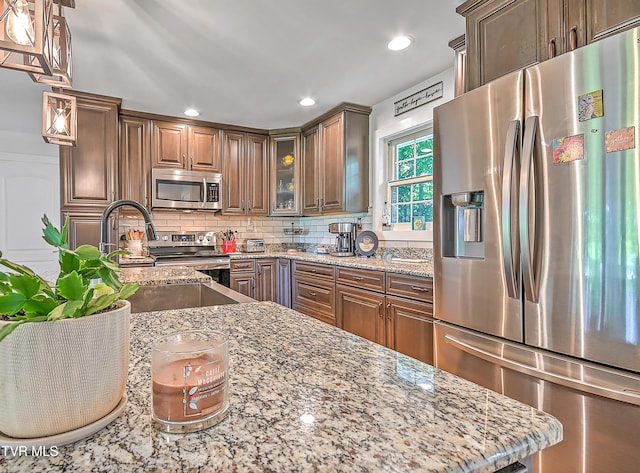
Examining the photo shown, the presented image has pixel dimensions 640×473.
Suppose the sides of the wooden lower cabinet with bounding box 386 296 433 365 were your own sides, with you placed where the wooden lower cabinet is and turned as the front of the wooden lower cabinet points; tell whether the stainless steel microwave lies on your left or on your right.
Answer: on your right

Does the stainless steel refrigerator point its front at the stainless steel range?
no

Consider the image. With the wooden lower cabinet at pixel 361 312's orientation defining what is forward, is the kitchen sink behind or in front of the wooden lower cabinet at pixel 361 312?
in front

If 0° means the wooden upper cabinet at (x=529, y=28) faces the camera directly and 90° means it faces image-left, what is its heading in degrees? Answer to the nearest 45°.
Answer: approximately 45°

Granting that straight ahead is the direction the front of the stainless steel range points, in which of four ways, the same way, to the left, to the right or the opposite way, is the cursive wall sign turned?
to the right

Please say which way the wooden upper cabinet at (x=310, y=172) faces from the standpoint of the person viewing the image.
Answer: facing the viewer and to the left of the viewer

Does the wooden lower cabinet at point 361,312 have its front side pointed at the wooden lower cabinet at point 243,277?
no

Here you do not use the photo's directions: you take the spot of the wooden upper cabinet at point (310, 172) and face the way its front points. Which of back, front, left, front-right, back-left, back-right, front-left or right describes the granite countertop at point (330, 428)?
front-left

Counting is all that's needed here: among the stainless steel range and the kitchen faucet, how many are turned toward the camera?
1

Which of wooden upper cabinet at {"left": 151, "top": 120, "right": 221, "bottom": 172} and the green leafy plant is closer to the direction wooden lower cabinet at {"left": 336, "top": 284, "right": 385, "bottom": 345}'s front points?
the green leafy plant

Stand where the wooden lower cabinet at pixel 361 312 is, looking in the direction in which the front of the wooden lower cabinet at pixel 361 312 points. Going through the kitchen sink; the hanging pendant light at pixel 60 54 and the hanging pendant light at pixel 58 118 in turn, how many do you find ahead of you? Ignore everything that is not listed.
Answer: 3

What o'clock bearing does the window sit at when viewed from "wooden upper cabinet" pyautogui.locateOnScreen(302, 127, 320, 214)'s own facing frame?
The window is roughly at 9 o'clock from the wooden upper cabinet.

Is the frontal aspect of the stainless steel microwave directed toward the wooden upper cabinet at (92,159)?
no

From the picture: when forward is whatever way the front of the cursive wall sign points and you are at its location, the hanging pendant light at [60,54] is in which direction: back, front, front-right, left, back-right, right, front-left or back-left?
front

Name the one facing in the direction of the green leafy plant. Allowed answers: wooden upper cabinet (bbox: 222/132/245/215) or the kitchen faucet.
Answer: the wooden upper cabinet

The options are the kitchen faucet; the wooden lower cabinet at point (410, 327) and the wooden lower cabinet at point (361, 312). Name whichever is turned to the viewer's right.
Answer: the kitchen faucet

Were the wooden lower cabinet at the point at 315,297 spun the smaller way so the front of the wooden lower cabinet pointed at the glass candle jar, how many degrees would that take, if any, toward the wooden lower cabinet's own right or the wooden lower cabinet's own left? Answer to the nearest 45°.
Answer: approximately 45° to the wooden lower cabinet's own left

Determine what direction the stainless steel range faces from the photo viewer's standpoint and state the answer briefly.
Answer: facing the viewer

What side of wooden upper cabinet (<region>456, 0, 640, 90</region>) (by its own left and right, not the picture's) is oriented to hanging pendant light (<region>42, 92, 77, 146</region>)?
front
